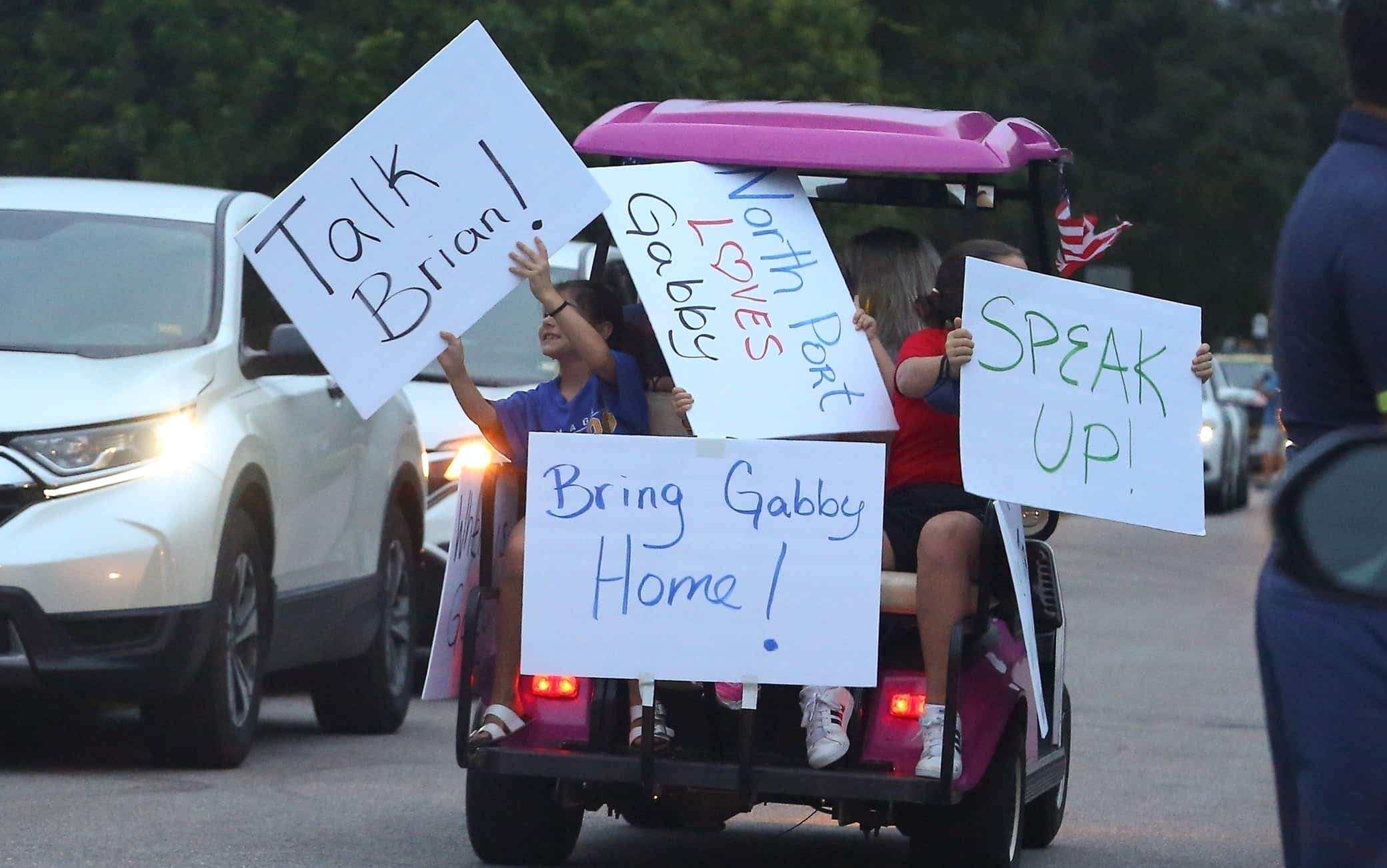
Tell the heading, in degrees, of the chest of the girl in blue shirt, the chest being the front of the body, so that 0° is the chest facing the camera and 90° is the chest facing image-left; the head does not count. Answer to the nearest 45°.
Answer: approximately 45°

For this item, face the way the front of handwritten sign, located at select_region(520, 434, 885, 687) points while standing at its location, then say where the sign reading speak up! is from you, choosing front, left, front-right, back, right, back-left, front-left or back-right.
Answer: left

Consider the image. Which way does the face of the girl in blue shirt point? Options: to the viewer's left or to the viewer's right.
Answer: to the viewer's left

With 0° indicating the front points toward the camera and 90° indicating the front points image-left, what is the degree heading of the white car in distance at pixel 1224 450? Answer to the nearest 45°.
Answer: approximately 45°

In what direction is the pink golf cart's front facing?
away from the camera

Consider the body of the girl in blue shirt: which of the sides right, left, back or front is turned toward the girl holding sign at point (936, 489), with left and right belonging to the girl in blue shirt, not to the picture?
left

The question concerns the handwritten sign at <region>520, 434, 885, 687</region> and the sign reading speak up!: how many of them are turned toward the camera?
2

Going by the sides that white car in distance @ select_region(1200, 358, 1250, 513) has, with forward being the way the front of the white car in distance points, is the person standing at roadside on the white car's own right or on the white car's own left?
on the white car's own left

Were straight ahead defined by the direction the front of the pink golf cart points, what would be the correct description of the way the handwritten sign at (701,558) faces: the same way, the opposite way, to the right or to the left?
the opposite way

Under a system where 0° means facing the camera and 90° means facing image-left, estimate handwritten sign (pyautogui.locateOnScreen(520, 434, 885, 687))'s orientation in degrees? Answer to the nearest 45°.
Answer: approximately 0°

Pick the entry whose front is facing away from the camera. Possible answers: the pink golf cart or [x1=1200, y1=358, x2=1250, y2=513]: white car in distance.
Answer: the pink golf cart
